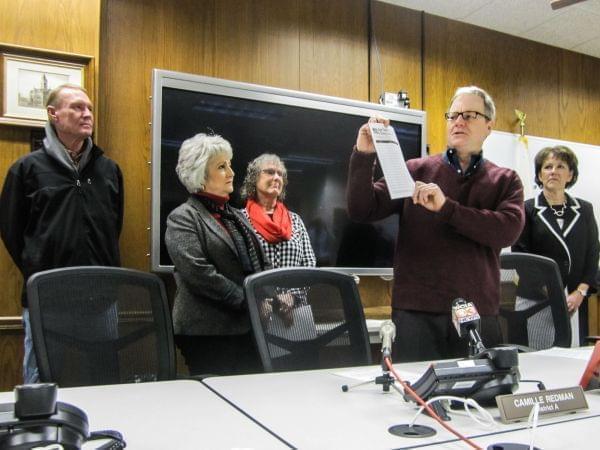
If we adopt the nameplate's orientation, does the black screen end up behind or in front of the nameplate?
behind

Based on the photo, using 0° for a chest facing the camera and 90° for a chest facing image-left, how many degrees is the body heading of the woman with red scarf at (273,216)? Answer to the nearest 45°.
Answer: approximately 315°

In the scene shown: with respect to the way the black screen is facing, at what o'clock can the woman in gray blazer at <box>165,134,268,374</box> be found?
The woman in gray blazer is roughly at 2 o'clock from the black screen.

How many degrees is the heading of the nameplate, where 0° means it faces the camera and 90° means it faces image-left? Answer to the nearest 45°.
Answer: approximately 315°

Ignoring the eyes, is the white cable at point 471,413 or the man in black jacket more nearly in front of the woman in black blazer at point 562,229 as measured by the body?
the white cable

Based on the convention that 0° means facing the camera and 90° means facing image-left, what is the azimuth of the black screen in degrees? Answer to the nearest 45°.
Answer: approximately 315°
